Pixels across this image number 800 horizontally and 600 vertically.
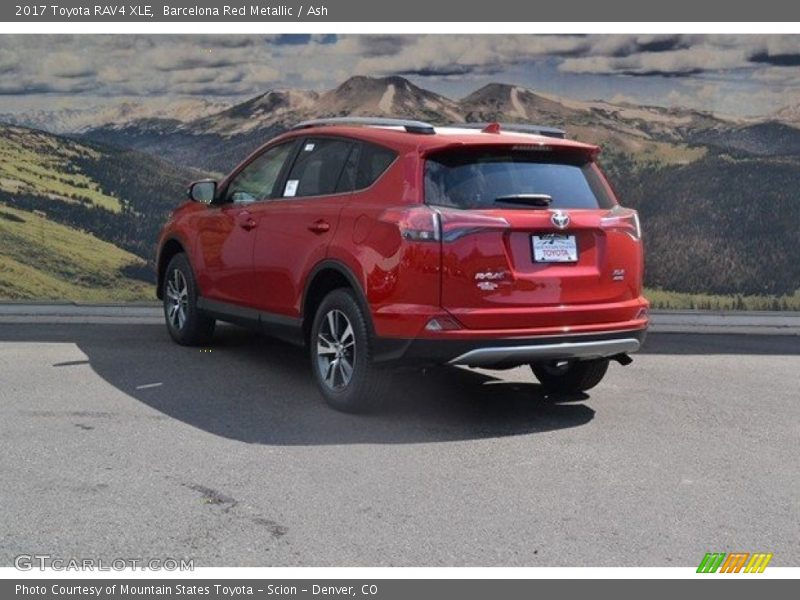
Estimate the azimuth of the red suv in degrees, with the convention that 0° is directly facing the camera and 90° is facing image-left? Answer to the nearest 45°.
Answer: approximately 135°
